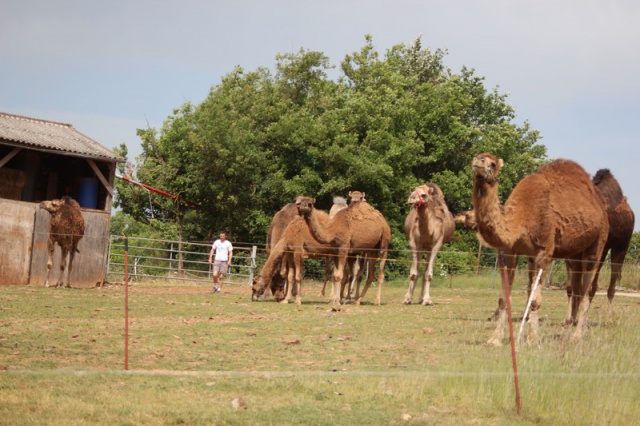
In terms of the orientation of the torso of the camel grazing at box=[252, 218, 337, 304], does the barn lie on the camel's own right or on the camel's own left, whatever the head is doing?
on the camel's own right

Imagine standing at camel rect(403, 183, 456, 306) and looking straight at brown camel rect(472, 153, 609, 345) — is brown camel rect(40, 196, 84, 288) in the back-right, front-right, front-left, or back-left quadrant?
back-right

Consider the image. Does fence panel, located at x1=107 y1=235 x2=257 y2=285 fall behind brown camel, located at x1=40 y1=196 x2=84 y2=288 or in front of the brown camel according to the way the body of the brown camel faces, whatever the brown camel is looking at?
behind

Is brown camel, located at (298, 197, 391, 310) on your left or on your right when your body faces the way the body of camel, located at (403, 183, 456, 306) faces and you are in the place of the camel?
on your right

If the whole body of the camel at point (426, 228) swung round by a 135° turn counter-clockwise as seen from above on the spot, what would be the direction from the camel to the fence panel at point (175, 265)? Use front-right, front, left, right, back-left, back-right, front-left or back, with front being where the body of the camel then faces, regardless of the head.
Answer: left

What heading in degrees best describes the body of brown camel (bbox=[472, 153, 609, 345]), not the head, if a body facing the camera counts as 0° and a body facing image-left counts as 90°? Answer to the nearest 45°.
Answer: approximately 45°

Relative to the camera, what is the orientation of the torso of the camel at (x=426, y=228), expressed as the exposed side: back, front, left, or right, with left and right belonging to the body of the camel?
front

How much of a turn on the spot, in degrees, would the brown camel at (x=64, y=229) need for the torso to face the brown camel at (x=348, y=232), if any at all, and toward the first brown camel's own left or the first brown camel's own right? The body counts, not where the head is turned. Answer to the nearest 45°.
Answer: approximately 90° to the first brown camel's own left

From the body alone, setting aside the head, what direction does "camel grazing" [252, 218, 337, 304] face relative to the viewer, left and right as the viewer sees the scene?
facing the viewer and to the left of the viewer

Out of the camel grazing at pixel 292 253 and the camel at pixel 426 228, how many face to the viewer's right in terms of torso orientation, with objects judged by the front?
0

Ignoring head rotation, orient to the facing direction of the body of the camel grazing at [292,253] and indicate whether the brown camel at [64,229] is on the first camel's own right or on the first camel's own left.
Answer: on the first camel's own right

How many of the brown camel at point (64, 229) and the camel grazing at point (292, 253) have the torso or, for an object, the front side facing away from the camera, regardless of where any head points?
0
